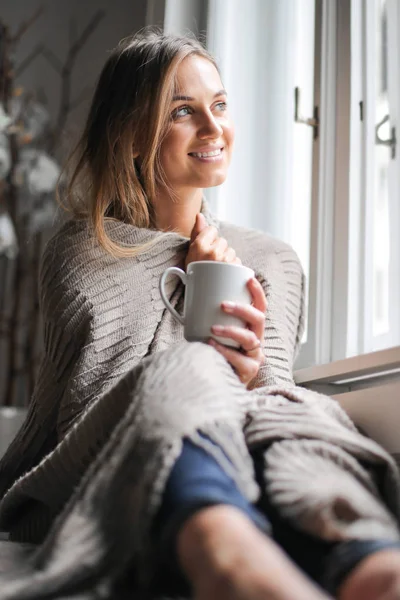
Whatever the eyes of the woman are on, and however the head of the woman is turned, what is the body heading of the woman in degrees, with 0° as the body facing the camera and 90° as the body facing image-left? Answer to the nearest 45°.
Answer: approximately 315°

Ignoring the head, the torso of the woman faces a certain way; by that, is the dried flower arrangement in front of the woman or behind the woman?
behind

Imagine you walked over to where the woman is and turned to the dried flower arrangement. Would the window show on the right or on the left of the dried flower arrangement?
right

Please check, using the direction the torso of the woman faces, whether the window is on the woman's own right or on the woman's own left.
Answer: on the woman's own left

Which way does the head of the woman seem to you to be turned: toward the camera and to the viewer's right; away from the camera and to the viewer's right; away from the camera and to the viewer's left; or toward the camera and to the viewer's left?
toward the camera and to the viewer's right
